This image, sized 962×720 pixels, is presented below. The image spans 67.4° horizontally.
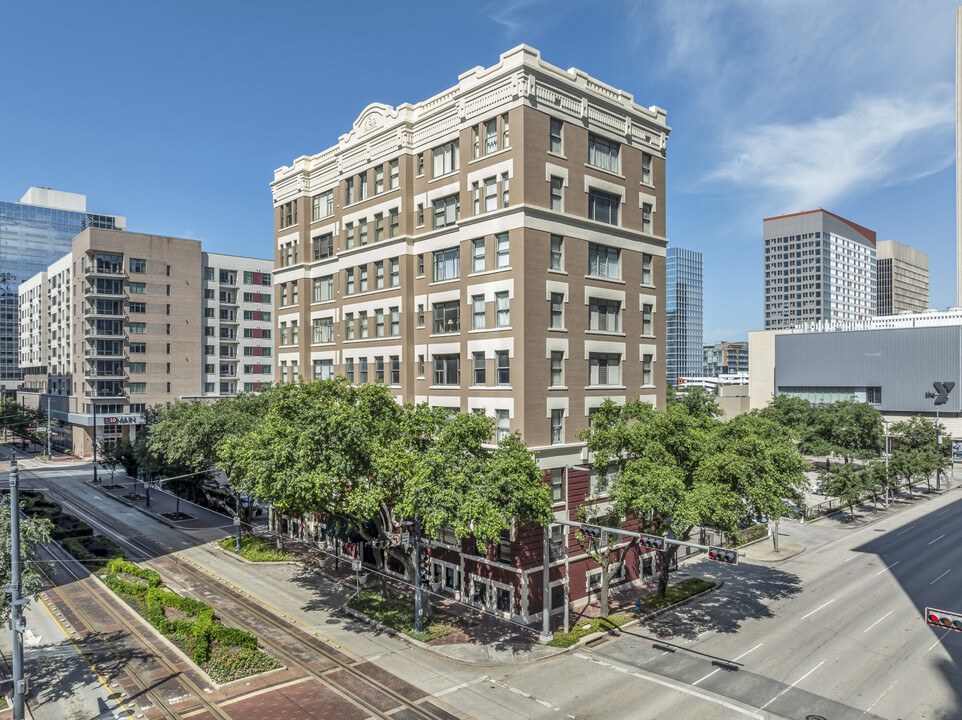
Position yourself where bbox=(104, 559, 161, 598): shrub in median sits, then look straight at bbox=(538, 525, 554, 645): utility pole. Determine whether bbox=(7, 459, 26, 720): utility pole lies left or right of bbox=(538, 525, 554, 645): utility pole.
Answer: right

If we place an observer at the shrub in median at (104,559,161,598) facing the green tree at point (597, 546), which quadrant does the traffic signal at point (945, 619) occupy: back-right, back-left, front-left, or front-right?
front-right

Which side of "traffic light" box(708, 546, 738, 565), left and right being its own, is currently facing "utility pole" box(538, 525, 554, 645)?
right

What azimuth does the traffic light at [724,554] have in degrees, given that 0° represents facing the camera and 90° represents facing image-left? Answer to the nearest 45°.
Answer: approximately 45°

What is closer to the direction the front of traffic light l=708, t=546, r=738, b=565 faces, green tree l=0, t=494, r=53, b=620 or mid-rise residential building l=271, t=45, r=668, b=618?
the green tree

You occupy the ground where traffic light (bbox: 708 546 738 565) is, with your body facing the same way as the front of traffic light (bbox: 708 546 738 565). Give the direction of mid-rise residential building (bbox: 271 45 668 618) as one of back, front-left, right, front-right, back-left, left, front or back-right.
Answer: right

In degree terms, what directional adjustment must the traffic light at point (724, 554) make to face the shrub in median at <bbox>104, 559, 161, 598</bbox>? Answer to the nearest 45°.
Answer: approximately 45° to its right

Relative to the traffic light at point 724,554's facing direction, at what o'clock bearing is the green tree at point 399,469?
The green tree is roughly at 2 o'clock from the traffic light.
